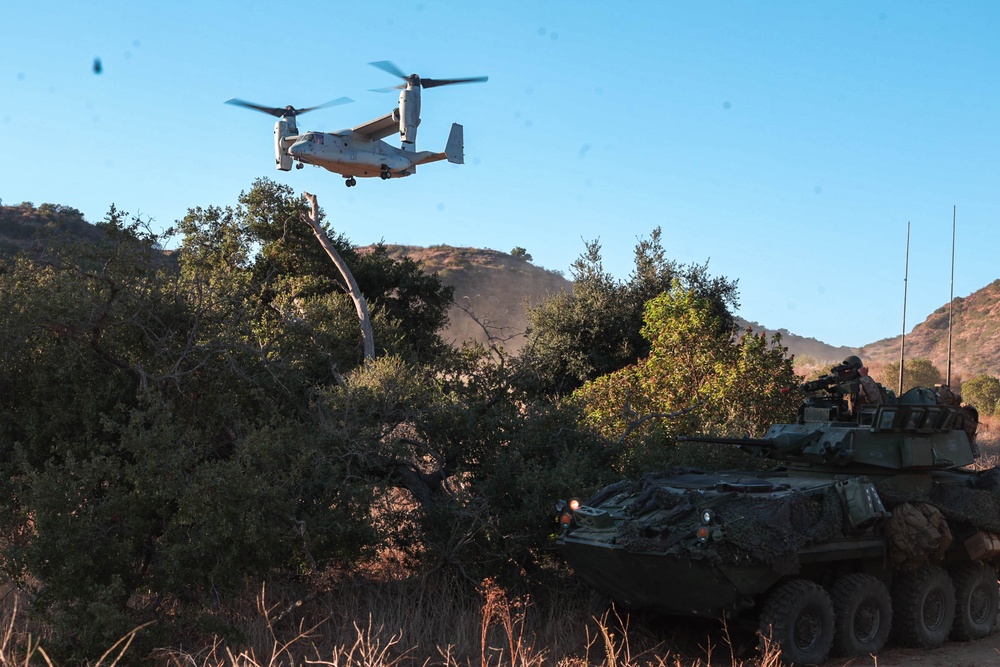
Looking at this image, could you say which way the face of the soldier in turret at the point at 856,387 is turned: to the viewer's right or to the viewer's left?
to the viewer's left

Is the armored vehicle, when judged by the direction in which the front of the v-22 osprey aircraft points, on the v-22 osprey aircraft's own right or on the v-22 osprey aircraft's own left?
on the v-22 osprey aircraft's own left

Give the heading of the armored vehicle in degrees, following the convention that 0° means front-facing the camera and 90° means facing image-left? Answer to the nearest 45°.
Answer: approximately 45°
